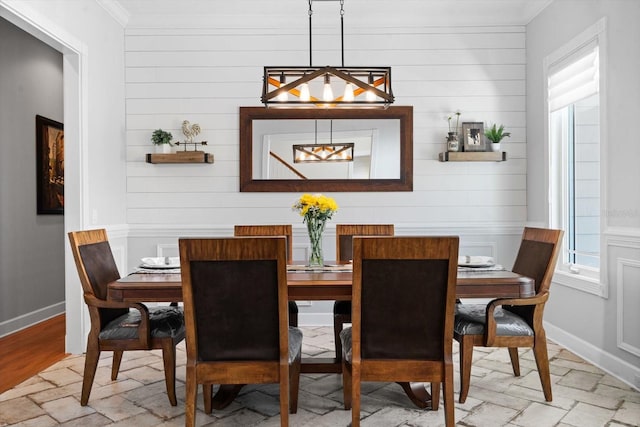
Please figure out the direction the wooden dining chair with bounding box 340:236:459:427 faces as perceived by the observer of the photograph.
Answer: facing away from the viewer

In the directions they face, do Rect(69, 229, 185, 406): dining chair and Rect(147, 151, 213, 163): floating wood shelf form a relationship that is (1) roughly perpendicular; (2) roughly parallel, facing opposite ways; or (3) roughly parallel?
roughly perpendicular

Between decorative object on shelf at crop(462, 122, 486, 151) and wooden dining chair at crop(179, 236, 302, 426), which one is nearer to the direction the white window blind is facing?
the wooden dining chair

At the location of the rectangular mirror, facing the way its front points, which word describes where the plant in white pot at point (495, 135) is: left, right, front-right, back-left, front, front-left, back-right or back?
left

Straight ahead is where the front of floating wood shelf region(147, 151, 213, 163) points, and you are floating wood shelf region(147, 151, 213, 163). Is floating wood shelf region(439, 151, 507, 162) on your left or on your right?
on your left

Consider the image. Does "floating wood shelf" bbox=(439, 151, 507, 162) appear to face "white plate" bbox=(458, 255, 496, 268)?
yes

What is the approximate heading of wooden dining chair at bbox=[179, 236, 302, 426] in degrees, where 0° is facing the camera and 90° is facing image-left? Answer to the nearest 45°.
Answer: approximately 180°

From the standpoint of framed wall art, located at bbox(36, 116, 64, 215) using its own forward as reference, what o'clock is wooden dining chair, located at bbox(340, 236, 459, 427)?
The wooden dining chair is roughly at 1 o'clock from the framed wall art.

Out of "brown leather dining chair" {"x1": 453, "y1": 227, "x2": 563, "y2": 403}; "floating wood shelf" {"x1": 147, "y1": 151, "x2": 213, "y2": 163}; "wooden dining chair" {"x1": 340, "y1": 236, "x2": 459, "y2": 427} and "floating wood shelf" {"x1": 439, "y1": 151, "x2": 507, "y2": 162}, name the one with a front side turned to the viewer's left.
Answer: the brown leather dining chair

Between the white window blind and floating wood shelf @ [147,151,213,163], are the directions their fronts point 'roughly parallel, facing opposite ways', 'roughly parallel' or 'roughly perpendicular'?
roughly perpendicular

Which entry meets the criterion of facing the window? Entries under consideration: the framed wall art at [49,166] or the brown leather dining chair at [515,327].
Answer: the framed wall art

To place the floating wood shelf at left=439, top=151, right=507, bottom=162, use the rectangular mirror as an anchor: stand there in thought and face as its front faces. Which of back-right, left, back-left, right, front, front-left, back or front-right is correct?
left

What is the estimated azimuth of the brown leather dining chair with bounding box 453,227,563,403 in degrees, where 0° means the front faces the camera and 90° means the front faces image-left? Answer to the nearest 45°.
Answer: approximately 90°
